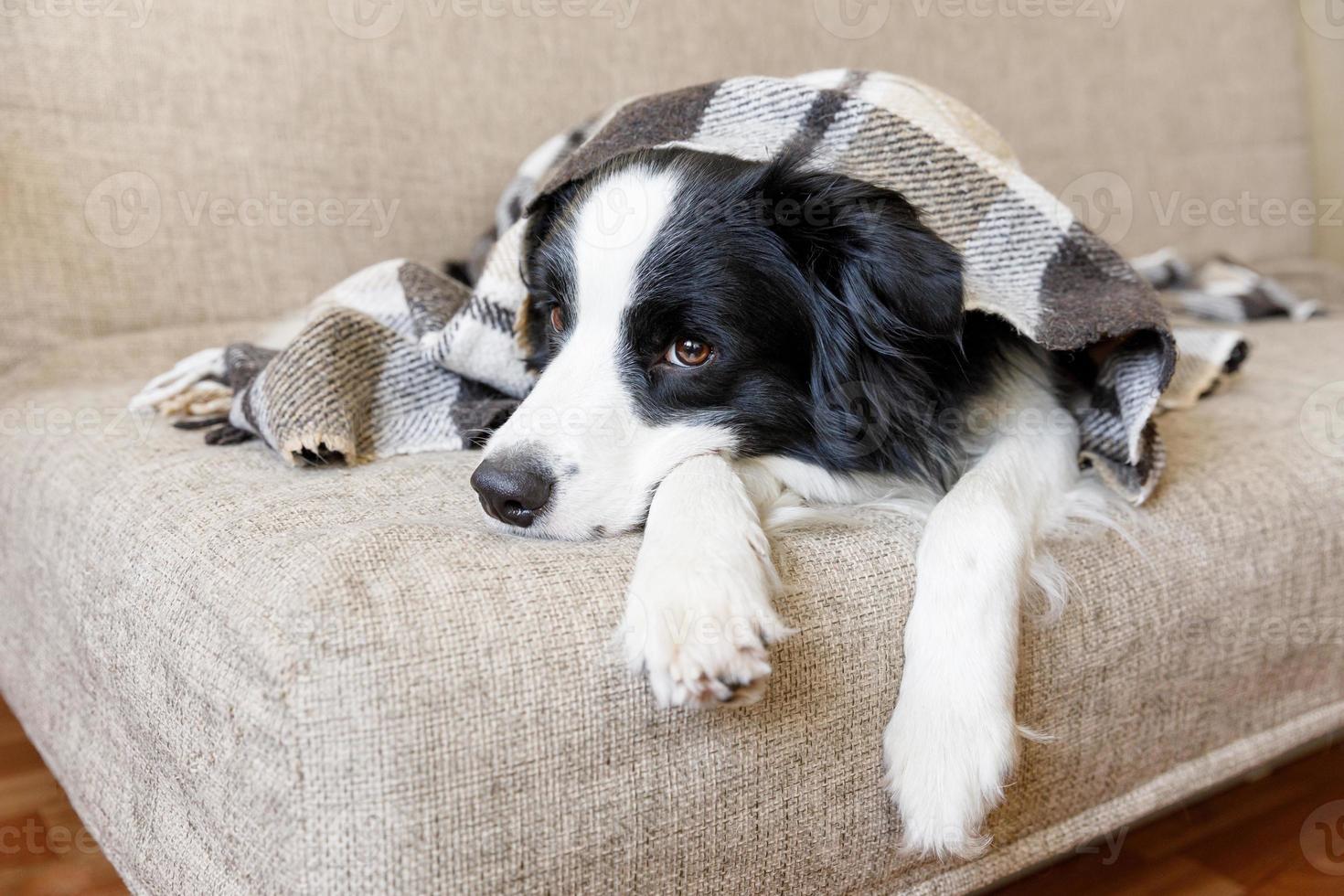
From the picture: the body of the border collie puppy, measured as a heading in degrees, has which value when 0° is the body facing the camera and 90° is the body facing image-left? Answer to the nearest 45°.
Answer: approximately 45°
